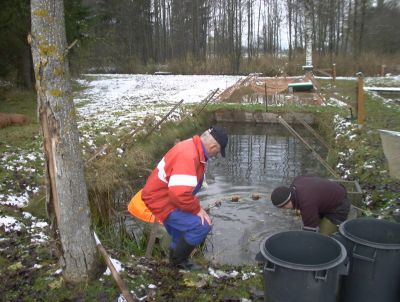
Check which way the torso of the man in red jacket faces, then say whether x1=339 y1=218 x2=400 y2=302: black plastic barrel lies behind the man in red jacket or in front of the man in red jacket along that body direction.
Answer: in front

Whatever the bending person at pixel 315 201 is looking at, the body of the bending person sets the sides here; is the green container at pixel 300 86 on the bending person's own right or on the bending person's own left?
on the bending person's own right

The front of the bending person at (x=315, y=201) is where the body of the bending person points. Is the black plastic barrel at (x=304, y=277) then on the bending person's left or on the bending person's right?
on the bending person's left

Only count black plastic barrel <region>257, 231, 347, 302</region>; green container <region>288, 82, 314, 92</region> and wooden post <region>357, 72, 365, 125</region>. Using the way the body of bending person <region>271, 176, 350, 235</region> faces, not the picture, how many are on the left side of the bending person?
1

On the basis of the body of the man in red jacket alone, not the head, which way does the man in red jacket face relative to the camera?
to the viewer's right

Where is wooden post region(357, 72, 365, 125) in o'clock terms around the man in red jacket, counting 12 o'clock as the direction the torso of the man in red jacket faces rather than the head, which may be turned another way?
The wooden post is roughly at 10 o'clock from the man in red jacket.

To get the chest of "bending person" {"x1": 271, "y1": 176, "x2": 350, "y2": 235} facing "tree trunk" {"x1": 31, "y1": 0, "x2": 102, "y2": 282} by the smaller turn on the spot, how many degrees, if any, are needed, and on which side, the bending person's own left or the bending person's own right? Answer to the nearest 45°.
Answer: approximately 45° to the bending person's own left

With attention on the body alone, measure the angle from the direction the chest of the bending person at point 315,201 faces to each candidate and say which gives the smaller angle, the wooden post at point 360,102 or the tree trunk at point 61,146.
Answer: the tree trunk

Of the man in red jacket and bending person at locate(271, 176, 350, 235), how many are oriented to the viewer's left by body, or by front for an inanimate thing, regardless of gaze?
1

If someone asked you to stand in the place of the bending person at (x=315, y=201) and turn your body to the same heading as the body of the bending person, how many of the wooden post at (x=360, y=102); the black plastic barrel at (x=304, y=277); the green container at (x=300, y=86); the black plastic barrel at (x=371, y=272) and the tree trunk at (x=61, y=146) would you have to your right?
2

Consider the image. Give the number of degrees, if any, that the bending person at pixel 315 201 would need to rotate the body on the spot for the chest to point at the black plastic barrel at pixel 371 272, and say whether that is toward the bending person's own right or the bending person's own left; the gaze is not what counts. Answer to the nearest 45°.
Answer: approximately 90° to the bending person's own left

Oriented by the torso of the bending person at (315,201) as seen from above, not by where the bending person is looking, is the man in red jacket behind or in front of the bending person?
in front

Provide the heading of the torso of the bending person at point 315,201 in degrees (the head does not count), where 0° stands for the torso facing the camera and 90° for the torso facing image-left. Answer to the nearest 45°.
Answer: approximately 90°

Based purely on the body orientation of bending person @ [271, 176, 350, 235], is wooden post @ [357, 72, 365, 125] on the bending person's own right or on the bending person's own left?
on the bending person's own right

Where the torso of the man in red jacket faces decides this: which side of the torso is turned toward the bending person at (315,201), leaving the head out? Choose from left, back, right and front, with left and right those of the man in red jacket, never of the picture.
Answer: front

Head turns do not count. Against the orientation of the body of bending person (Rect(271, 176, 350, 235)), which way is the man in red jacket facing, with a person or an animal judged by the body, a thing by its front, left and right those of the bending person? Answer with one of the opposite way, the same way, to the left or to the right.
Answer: the opposite way
